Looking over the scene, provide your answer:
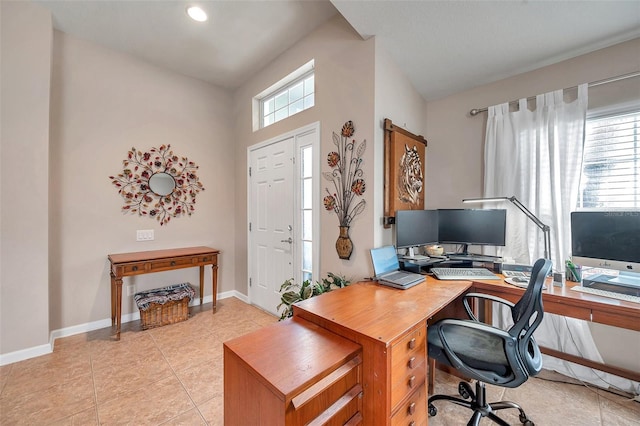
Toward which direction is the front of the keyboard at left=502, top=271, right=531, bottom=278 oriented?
toward the camera

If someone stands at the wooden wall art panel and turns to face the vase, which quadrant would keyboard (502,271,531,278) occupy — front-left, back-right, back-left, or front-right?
back-left

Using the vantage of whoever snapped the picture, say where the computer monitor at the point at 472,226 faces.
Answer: facing the viewer

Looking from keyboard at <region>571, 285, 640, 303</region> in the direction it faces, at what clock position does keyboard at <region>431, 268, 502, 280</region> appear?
keyboard at <region>431, 268, 502, 280</region> is roughly at 3 o'clock from keyboard at <region>571, 285, 640, 303</region>.

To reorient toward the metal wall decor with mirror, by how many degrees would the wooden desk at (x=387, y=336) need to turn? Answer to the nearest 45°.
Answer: approximately 180°

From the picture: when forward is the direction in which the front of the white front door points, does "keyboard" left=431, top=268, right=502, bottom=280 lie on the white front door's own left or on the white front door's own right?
on the white front door's own left

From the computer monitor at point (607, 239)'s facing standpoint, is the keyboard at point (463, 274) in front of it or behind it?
in front

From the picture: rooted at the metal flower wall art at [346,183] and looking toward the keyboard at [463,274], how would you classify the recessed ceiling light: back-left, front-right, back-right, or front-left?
back-right

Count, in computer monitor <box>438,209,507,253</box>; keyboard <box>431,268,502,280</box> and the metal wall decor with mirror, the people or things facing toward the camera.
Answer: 3

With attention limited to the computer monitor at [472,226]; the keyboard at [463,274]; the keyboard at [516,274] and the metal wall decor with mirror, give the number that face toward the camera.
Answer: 4

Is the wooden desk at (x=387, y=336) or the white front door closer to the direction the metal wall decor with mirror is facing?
the wooden desk

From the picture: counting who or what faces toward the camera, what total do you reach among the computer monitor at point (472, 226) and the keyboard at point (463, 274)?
2
